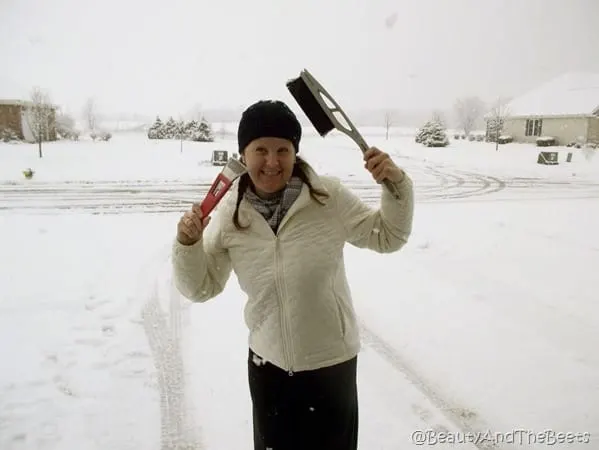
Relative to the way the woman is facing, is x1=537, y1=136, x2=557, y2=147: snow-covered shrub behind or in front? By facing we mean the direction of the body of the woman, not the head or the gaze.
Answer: behind

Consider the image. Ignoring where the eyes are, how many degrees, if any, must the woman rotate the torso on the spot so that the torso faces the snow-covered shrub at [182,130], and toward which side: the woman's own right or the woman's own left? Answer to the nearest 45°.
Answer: approximately 180°

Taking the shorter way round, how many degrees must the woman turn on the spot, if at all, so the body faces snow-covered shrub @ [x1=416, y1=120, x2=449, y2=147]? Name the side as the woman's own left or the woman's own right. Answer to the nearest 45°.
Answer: approximately 180°

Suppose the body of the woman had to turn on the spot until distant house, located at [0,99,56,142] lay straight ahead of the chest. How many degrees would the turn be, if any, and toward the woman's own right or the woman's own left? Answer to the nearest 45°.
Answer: approximately 135° to the woman's own right

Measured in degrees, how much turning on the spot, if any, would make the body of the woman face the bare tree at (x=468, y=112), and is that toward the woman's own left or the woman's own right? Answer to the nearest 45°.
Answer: approximately 180°

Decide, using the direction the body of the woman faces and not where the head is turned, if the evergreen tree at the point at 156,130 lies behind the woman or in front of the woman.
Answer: behind

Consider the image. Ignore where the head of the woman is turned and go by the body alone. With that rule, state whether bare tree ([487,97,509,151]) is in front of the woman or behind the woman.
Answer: behind

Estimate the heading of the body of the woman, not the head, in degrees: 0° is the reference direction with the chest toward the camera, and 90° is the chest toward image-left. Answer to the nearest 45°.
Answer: approximately 0°
